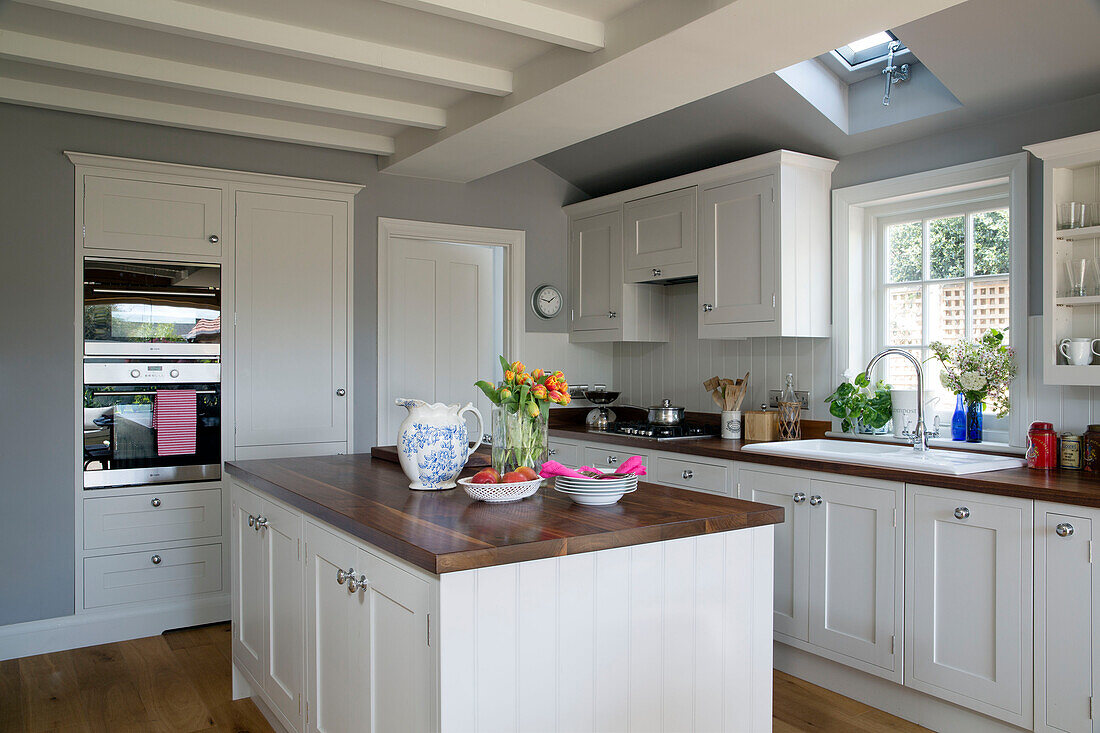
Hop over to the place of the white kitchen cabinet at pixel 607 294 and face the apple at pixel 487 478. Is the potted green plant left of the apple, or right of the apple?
left

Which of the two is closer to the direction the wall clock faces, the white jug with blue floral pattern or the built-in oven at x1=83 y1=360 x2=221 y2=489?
the white jug with blue floral pattern

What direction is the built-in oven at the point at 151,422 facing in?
toward the camera

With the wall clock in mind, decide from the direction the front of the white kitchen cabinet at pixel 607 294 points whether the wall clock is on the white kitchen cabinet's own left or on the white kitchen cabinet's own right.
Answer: on the white kitchen cabinet's own right

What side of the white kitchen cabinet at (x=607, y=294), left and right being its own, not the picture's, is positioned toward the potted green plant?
left

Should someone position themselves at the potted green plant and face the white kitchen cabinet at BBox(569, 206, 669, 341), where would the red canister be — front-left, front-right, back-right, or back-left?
back-left

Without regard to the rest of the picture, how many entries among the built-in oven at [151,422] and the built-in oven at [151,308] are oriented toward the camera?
2

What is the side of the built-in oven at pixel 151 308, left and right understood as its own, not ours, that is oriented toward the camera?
front

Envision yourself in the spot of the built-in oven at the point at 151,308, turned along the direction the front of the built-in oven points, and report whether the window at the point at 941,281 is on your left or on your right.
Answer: on your left

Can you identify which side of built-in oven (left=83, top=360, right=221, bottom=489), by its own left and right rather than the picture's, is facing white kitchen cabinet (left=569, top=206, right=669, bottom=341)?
left

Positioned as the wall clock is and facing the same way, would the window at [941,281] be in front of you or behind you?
in front
